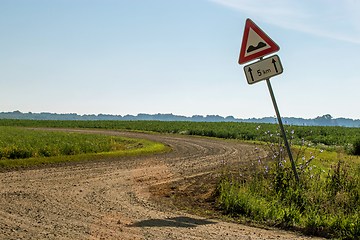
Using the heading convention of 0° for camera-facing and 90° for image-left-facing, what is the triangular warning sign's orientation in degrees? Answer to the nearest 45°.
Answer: approximately 0°

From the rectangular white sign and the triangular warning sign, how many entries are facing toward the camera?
2

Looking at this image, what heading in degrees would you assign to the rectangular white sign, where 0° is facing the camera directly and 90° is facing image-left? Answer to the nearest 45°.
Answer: approximately 0°
